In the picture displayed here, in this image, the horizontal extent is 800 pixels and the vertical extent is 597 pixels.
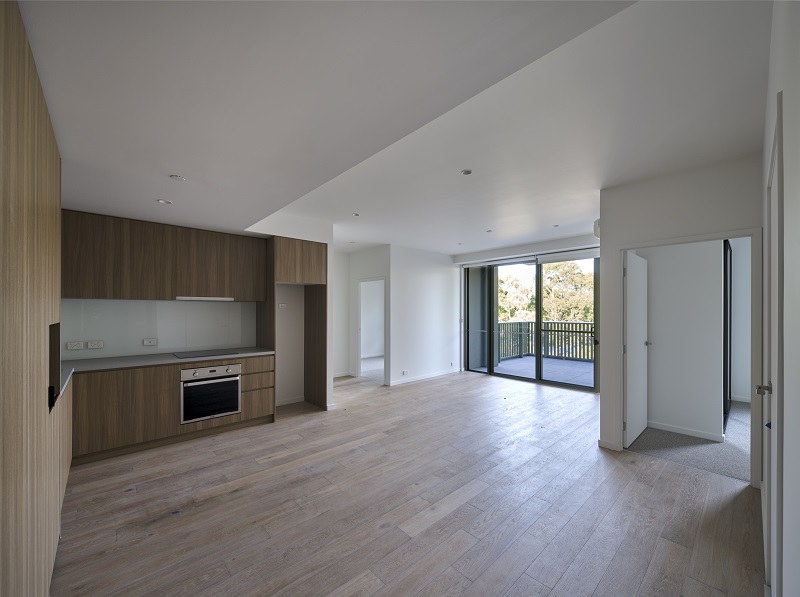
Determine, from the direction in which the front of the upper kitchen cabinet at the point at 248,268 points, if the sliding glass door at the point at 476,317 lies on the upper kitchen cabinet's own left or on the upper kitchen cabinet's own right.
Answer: on the upper kitchen cabinet's own left

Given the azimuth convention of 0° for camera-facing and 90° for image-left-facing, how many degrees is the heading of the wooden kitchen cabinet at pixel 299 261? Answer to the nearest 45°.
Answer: approximately 315°

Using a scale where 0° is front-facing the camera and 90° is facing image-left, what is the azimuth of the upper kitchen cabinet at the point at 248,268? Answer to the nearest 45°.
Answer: approximately 0°

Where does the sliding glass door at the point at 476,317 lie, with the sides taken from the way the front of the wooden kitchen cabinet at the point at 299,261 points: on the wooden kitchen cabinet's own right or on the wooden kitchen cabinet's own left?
on the wooden kitchen cabinet's own left

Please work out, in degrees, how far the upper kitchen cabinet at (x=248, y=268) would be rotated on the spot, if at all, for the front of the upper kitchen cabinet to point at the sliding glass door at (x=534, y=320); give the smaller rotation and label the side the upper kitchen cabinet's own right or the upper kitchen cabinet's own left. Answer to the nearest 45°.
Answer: approximately 90° to the upper kitchen cabinet's own left

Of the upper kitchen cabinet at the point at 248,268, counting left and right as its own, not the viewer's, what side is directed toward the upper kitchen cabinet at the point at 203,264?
right

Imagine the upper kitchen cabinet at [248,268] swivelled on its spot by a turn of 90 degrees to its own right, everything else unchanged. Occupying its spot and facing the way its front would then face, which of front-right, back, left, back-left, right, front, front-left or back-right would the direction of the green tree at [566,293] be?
back

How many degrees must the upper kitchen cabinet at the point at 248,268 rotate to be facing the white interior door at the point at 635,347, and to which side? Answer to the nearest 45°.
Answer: approximately 45° to its left

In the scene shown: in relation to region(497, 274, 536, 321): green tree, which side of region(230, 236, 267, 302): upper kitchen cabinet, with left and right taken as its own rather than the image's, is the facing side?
left

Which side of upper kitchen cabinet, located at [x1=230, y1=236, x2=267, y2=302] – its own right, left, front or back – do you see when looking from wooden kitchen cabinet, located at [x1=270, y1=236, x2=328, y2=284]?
left

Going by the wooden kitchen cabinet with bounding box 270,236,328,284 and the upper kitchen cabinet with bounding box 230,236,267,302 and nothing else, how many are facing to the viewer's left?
0
